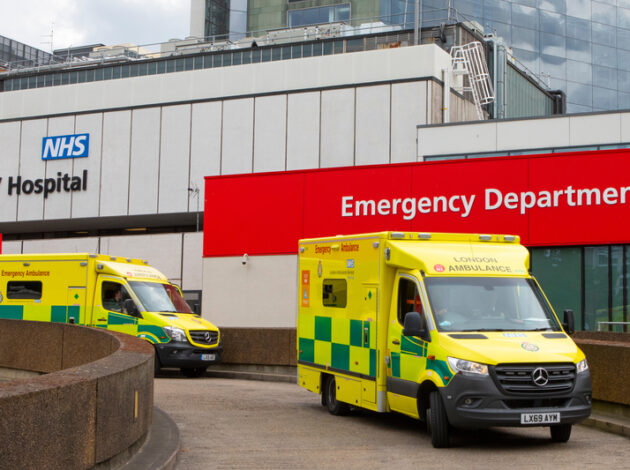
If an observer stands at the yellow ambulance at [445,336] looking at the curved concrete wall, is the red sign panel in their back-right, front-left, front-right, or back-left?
back-right

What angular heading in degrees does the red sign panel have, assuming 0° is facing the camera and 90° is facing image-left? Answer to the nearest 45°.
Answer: approximately 0°

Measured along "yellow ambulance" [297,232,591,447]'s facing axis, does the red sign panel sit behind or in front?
behind

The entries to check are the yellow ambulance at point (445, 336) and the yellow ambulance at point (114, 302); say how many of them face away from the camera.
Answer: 0

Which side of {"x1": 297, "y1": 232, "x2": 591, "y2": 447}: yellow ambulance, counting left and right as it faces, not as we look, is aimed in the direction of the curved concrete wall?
right

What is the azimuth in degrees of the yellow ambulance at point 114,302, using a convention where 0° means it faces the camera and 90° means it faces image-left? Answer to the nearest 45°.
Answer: approximately 315°

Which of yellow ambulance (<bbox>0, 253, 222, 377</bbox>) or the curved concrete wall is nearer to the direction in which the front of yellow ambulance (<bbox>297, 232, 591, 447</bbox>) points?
the curved concrete wall

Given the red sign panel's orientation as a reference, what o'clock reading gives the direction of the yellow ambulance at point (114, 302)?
The yellow ambulance is roughly at 2 o'clock from the red sign panel.

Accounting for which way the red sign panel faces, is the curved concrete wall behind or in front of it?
in front

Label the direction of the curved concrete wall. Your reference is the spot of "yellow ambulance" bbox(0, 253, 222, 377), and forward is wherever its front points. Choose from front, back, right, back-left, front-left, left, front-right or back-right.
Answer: front-right

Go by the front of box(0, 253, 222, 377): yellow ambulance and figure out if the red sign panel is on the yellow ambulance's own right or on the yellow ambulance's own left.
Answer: on the yellow ambulance's own left
